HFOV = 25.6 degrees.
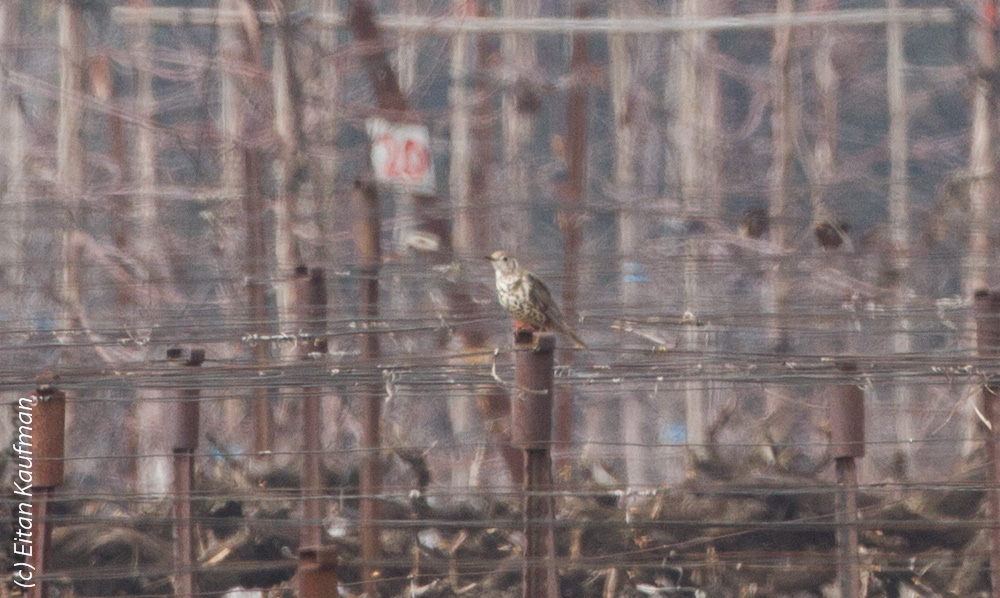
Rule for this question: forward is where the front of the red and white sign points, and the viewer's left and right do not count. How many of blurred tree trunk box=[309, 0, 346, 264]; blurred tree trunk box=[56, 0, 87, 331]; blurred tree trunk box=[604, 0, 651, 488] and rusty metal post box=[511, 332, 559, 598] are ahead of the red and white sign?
1

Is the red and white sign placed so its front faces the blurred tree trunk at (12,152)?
no

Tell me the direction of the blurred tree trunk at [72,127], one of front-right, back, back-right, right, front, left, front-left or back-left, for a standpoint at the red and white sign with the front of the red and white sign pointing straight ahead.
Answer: back-right

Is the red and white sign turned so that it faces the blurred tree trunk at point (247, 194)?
no

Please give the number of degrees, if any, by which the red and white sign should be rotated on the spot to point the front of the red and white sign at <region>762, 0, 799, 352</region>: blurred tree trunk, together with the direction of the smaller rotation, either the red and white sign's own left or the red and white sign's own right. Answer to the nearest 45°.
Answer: approximately 135° to the red and white sign's own left

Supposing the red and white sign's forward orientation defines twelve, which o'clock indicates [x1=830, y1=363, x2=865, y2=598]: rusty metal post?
The rusty metal post is roughly at 11 o'clock from the red and white sign.

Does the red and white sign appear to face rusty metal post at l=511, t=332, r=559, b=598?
yes

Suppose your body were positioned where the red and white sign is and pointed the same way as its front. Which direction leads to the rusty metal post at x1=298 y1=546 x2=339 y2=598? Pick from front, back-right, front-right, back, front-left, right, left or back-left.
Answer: front

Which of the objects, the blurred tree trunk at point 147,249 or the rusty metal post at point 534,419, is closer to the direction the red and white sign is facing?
the rusty metal post

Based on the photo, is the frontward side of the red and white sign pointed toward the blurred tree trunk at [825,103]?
no

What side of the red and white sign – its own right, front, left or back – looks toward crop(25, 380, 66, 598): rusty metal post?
front

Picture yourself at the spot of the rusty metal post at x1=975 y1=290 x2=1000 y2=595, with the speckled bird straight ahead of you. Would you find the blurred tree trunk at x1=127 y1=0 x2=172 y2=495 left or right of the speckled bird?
right

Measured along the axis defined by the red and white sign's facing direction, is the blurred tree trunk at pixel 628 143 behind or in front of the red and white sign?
behind

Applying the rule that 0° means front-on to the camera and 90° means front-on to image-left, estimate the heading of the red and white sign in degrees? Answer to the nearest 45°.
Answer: approximately 0°

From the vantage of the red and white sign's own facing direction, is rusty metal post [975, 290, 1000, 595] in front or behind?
in front
